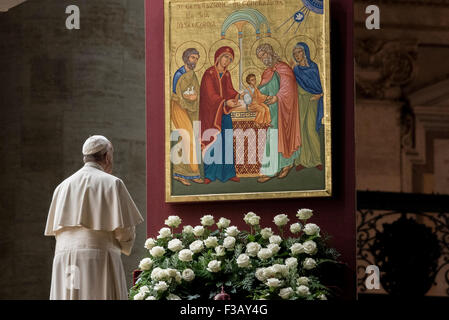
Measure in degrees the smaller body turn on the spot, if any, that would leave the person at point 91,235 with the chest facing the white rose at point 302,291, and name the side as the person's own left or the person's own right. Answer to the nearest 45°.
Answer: approximately 45° to the person's own right

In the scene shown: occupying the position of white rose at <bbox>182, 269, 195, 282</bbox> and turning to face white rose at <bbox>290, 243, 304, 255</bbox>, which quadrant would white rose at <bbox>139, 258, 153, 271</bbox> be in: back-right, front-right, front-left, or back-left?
back-left

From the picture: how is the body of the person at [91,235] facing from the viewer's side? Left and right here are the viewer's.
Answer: facing away from the viewer and to the right of the viewer

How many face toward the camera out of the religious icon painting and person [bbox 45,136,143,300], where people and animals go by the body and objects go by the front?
1

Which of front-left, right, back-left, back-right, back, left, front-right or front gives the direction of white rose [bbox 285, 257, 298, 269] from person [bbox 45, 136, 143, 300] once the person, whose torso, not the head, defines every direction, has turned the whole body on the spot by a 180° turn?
back-left

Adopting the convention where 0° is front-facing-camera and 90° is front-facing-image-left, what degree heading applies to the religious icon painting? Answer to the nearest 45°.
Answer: approximately 0°

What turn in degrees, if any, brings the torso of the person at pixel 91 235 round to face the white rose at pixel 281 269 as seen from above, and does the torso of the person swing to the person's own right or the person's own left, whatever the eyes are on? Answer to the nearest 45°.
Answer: approximately 45° to the person's own right

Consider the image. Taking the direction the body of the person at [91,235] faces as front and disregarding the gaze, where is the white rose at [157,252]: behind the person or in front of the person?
in front

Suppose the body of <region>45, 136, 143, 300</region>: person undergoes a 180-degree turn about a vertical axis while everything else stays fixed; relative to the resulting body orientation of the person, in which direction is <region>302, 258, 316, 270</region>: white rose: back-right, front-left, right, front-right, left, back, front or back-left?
back-left
